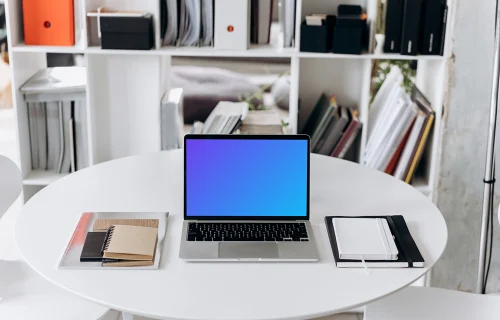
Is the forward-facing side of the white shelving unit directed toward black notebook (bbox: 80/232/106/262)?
yes

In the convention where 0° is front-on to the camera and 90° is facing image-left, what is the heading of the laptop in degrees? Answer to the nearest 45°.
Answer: approximately 0°

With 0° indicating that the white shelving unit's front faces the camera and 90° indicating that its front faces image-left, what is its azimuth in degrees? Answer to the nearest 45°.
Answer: approximately 0°

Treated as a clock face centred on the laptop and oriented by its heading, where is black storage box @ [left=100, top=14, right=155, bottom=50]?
The black storage box is roughly at 5 o'clock from the laptop.

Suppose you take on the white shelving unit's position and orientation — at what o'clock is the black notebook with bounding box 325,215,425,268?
The black notebook is roughly at 11 o'clock from the white shelving unit.

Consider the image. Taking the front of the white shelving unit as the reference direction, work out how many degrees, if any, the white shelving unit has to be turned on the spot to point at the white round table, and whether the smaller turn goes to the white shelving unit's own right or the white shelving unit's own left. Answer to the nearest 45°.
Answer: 0° — it already faces it

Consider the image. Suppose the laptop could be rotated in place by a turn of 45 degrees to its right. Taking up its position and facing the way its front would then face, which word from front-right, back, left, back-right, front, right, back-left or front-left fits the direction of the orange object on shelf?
right

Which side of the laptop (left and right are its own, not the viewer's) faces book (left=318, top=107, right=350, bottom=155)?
back

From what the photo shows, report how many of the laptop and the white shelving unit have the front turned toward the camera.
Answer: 2

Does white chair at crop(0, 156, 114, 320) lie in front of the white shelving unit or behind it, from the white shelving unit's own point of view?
in front
